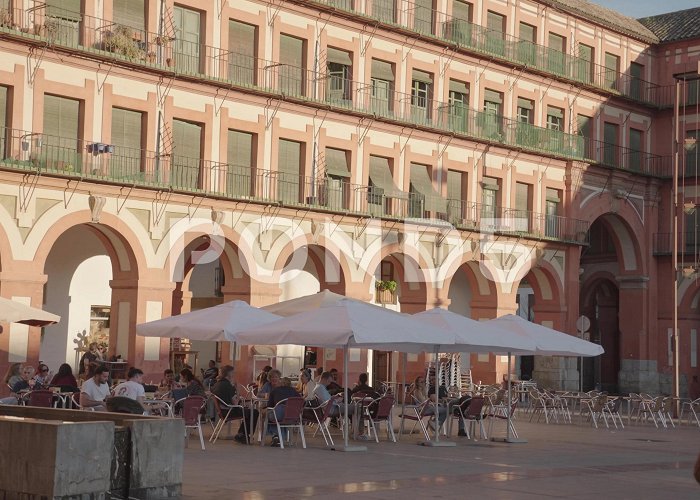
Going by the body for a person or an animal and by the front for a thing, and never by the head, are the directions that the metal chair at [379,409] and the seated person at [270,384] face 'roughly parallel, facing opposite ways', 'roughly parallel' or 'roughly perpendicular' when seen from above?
roughly perpendicular

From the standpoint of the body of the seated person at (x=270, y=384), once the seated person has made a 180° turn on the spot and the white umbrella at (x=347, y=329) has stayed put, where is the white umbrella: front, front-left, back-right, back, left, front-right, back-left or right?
right

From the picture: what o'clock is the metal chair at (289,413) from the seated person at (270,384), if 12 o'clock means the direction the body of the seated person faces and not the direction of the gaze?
The metal chair is roughly at 10 o'clock from the seated person.

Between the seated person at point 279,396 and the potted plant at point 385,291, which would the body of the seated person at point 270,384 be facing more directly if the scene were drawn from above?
the seated person

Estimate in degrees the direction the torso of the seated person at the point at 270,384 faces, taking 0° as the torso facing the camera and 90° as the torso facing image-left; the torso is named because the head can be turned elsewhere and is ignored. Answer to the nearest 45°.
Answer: approximately 45°

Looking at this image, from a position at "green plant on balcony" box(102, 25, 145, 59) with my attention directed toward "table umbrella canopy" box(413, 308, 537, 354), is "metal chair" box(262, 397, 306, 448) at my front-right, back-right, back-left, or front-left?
front-right

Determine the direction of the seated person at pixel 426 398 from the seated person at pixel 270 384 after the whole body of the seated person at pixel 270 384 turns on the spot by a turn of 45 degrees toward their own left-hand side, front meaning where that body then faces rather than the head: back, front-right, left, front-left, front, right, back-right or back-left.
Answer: back-left

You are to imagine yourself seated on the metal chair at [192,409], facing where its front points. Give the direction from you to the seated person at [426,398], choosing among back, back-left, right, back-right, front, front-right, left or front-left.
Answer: front-right

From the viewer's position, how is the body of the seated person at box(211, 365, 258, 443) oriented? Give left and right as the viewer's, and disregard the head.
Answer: facing to the right of the viewer
